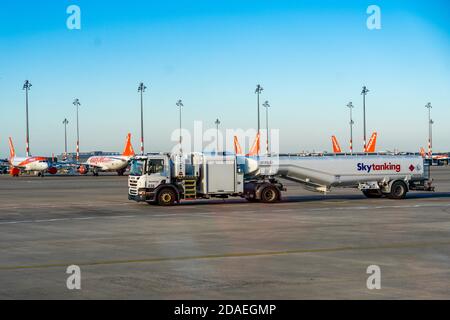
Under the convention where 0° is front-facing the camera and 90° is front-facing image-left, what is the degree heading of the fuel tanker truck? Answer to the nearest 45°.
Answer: approximately 90°
